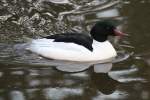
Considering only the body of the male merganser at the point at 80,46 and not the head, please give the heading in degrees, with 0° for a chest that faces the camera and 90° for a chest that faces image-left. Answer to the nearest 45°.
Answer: approximately 270°
